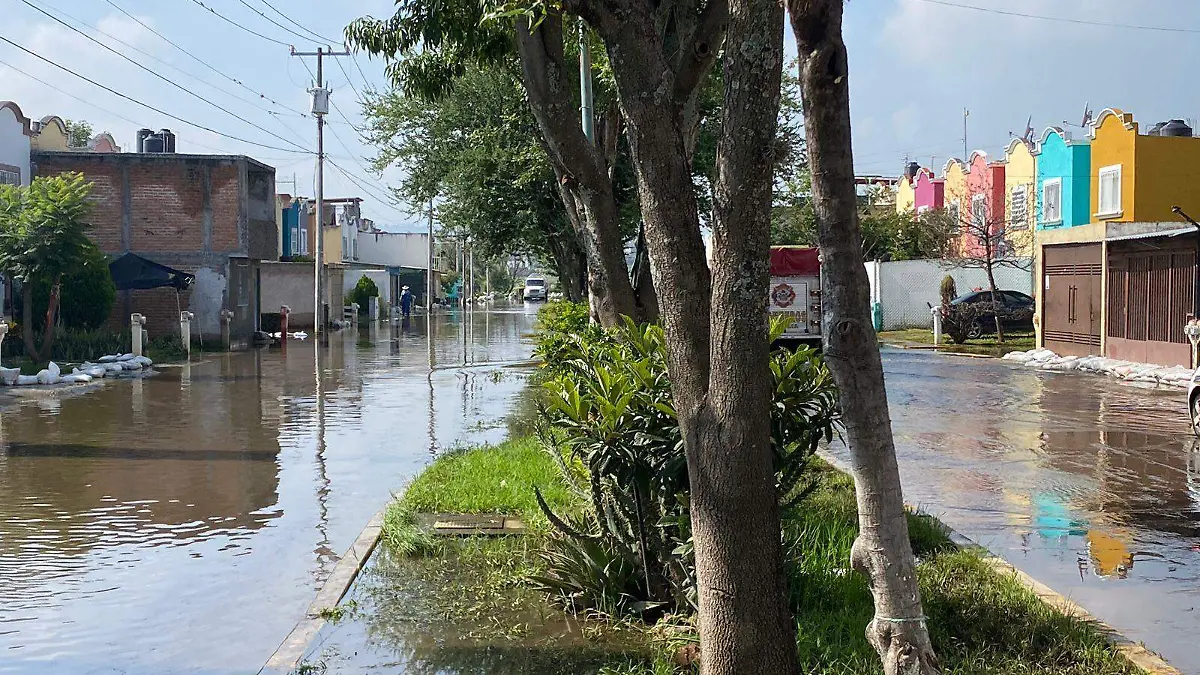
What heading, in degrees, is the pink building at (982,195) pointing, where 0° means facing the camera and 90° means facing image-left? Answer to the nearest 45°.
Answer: approximately 45°

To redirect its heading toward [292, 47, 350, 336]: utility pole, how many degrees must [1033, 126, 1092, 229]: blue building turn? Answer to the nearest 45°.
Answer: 0° — it already faces it

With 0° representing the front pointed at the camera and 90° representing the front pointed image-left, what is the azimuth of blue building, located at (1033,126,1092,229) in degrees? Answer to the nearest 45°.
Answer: approximately 45°

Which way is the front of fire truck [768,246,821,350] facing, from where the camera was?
facing away from the viewer

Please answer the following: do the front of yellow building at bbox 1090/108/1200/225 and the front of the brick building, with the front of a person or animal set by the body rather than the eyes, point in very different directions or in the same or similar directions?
very different directions

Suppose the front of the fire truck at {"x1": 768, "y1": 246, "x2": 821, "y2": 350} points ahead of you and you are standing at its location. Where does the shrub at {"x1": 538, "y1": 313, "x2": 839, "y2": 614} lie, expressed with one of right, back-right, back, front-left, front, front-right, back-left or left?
back

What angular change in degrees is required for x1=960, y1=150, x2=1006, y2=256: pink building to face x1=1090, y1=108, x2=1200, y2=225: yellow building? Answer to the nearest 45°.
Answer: approximately 90° to its left

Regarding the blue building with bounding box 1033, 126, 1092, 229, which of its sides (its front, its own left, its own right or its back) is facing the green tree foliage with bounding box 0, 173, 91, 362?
front

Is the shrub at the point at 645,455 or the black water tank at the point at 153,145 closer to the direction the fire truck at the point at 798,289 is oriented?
the black water tank

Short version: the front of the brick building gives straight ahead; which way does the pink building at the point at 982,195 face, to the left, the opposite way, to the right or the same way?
the opposite way

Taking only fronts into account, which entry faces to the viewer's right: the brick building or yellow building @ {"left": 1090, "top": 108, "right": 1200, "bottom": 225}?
the brick building

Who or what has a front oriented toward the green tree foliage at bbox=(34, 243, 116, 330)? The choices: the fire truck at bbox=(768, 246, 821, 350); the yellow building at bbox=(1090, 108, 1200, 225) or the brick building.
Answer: the yellow building

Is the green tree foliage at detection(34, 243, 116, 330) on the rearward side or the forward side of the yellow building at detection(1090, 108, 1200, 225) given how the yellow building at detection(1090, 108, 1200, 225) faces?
on the forward side

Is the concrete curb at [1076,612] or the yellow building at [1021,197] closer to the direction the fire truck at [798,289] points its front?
the yellow building

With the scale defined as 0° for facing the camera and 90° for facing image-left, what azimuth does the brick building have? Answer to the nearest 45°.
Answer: approximately 270°

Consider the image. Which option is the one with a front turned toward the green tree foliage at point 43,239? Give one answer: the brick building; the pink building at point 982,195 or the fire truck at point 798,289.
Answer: the pink building
